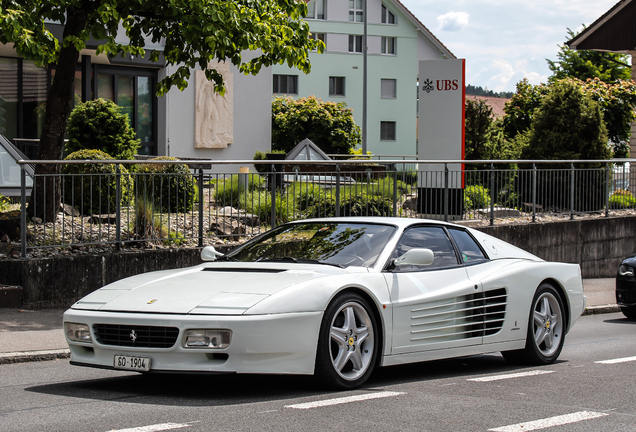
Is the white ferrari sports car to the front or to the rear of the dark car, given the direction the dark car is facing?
to the front

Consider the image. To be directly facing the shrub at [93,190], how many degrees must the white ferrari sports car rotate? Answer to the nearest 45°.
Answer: approximately 90° to its right

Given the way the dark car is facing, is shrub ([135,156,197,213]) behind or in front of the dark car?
in front

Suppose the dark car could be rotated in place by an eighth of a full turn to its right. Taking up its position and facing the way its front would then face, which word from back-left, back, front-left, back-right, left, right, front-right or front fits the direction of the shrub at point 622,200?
right

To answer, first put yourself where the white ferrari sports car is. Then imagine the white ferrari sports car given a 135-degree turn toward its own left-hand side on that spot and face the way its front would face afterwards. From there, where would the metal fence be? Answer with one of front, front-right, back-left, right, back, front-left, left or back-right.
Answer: left

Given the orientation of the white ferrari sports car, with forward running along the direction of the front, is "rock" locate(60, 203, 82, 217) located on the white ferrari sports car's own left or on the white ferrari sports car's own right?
on the white ferrari sports car's own right

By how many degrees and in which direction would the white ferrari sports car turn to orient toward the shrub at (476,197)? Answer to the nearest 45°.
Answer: approximately 135° to its right

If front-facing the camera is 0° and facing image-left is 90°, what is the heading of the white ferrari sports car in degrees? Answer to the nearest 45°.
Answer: approximately 45°

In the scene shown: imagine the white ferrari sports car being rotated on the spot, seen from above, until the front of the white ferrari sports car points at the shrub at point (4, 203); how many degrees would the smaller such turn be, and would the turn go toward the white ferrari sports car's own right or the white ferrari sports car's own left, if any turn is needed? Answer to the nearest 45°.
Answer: approximately 90° to the white ferrari sports car's own right

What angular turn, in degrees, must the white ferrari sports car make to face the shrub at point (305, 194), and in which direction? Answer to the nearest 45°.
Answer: approximately 135° to its right

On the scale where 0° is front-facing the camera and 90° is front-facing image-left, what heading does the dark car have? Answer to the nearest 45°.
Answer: approximately 45°

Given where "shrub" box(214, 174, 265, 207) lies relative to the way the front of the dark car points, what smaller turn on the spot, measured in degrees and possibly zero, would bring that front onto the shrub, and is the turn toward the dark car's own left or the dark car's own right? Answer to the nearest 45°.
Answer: approximately 45° to the dark car's own right
